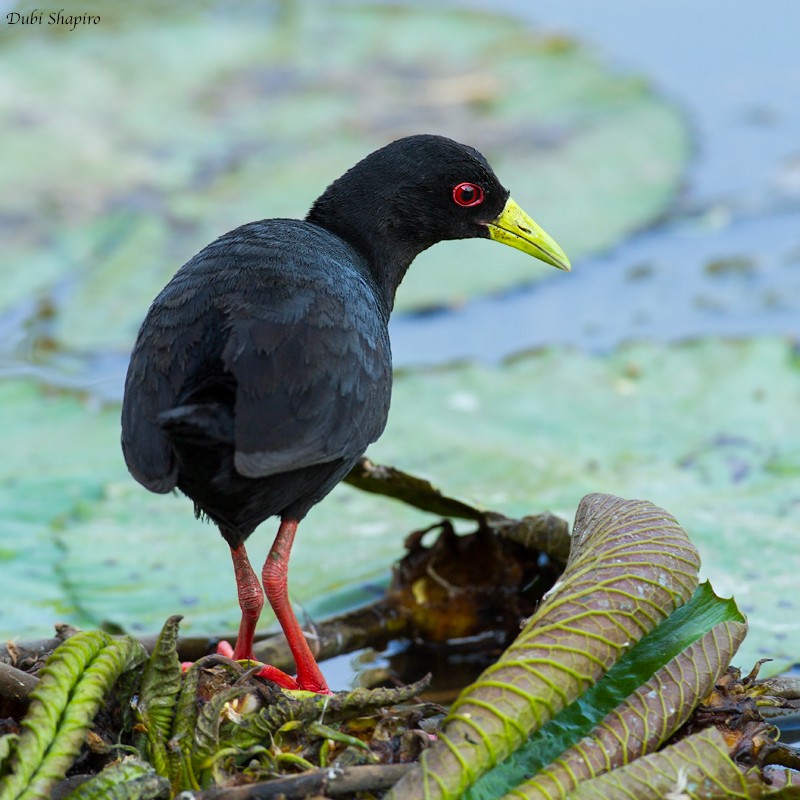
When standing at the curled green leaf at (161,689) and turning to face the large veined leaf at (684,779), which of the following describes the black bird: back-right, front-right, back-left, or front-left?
front-left

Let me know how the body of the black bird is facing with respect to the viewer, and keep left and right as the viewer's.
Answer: facing away from the viewer and to the right of the viewer

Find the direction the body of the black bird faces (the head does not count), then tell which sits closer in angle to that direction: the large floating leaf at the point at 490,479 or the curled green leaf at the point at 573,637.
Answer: the large floating leaf

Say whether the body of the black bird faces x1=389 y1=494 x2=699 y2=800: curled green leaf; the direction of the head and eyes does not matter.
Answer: no

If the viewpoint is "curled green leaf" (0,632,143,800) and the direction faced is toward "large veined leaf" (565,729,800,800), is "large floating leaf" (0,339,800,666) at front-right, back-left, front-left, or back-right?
front-left
